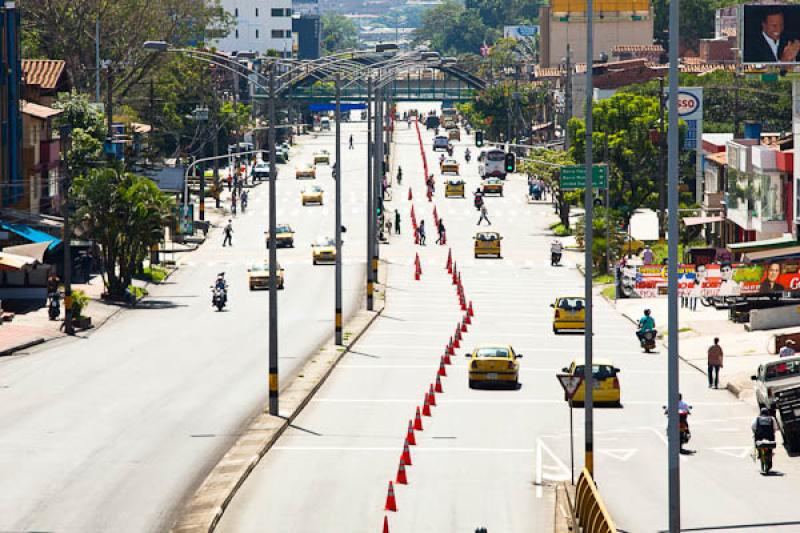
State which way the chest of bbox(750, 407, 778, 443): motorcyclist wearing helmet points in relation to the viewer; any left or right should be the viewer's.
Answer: facing away from the viewer

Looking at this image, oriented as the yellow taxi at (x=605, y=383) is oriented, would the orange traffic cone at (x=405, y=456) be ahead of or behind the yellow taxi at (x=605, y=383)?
behind

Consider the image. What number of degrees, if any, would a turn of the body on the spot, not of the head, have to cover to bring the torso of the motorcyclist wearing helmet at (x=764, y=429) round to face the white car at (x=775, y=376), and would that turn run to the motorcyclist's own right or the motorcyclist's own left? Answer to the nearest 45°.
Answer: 0° — they already face it

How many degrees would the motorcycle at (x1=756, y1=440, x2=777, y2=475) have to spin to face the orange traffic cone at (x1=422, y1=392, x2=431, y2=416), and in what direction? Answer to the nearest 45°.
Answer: approximately 45° to its left

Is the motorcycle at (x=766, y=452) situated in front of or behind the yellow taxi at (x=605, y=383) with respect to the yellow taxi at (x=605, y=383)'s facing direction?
behind

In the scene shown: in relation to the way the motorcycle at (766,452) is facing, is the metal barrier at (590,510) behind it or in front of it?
behind

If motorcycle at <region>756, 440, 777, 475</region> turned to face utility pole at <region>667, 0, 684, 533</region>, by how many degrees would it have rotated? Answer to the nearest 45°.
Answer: approximately 180°

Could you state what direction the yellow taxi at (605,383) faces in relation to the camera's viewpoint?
facing away from the viewer

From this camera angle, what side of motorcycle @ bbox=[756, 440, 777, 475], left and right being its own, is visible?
back

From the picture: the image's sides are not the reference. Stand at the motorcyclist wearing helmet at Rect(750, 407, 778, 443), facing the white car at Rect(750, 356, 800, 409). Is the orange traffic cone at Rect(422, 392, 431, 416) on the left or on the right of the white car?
left
